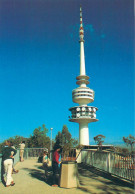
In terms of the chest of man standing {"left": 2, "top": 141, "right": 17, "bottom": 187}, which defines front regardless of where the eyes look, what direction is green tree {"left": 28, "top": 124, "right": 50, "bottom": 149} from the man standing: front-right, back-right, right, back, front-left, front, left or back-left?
front-left

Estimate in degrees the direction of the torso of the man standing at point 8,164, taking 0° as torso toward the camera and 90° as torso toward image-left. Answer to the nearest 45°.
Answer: approximately 225°

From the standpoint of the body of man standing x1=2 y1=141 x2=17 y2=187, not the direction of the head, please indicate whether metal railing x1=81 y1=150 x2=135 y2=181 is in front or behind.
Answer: in front
